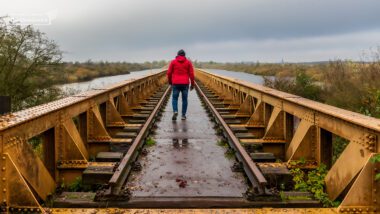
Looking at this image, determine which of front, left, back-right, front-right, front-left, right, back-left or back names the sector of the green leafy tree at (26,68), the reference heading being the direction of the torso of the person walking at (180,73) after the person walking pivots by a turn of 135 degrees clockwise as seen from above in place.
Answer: back

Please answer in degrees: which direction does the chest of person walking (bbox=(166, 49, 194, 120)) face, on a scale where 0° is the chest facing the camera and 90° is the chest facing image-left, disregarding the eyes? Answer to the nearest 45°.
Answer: approximately 180°
